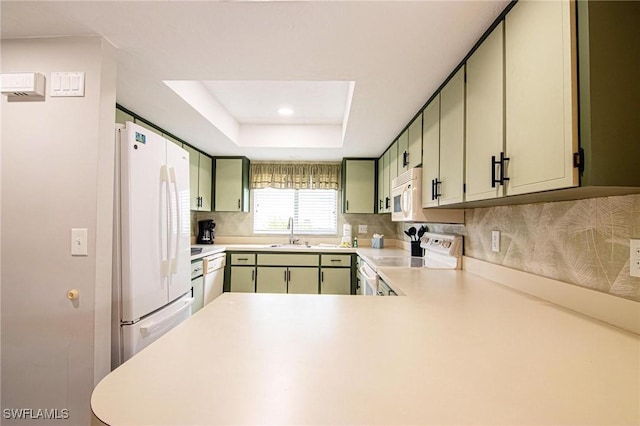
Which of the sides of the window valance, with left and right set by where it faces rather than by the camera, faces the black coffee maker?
right

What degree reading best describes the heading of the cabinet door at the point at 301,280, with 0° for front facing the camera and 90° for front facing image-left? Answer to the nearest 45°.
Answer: approximately 0°

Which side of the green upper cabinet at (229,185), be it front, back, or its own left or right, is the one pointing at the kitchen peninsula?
front

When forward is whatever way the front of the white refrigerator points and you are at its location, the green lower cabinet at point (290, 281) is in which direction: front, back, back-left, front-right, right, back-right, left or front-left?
left

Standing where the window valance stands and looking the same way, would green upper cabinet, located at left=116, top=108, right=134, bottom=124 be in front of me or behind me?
in front

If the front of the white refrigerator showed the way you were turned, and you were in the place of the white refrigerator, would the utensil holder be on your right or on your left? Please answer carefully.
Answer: on your left

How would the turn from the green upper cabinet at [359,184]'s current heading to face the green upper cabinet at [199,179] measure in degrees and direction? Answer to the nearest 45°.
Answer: approximately 90° to its right

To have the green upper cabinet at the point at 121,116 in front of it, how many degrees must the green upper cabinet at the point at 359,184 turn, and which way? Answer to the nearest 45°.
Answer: approximately 45° to its right
